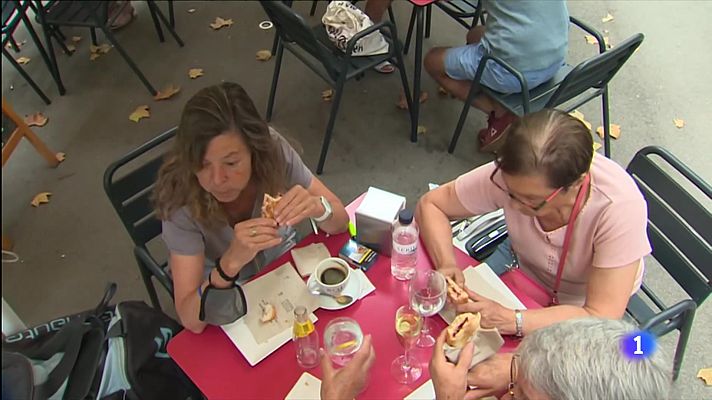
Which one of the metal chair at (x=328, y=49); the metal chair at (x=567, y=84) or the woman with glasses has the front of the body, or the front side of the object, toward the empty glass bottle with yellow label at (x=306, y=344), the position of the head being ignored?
the woman with glasses

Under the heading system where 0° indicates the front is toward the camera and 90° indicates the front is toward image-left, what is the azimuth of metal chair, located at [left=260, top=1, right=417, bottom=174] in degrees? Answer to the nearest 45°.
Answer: approximately 225°

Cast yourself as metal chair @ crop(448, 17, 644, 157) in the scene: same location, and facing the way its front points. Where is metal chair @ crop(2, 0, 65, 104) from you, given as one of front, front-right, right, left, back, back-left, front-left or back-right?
front-left

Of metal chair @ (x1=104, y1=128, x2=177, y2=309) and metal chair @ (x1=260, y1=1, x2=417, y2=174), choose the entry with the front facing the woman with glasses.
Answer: metal chair @ (x1=104, y1=128, x2=177, y2=309)

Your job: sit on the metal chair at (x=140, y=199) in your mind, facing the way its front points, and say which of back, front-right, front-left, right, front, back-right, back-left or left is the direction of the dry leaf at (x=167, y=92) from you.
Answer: back-left

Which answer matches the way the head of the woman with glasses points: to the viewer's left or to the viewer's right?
to the viewer's left

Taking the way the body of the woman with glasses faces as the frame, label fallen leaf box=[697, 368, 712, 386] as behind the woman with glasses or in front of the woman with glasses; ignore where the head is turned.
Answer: behind

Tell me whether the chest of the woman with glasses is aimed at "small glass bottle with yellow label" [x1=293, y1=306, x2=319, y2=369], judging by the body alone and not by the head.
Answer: yes

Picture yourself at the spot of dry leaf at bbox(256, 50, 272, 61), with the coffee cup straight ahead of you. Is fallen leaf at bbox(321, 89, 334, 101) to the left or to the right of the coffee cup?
left

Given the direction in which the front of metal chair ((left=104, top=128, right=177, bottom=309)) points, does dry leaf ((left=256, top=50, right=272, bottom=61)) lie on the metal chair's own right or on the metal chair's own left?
on the metal chair's own left
